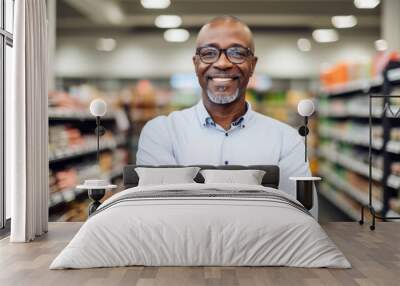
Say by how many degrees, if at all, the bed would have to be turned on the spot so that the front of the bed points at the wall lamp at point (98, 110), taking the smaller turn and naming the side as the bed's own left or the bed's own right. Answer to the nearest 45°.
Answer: approximately 135° to the bed's own right

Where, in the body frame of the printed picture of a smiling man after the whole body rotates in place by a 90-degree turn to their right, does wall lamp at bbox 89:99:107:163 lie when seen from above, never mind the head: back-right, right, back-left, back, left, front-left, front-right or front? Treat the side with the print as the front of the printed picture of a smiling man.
front

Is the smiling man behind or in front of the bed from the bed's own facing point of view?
behind

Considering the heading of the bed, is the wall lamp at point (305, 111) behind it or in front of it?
behind

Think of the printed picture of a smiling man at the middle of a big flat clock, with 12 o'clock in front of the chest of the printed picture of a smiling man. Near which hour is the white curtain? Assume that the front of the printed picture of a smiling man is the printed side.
The white curtain is roughly at 2 o'clock from the smiling man.

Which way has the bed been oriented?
toward the camera

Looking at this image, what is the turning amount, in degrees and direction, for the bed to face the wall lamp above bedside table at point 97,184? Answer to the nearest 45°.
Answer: approximately 135° to its right

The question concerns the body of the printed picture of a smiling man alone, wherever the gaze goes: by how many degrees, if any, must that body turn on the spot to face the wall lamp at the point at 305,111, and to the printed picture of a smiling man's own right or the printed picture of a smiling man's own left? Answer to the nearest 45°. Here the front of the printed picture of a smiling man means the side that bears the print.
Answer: approximately 90° to the smiling man's own left
